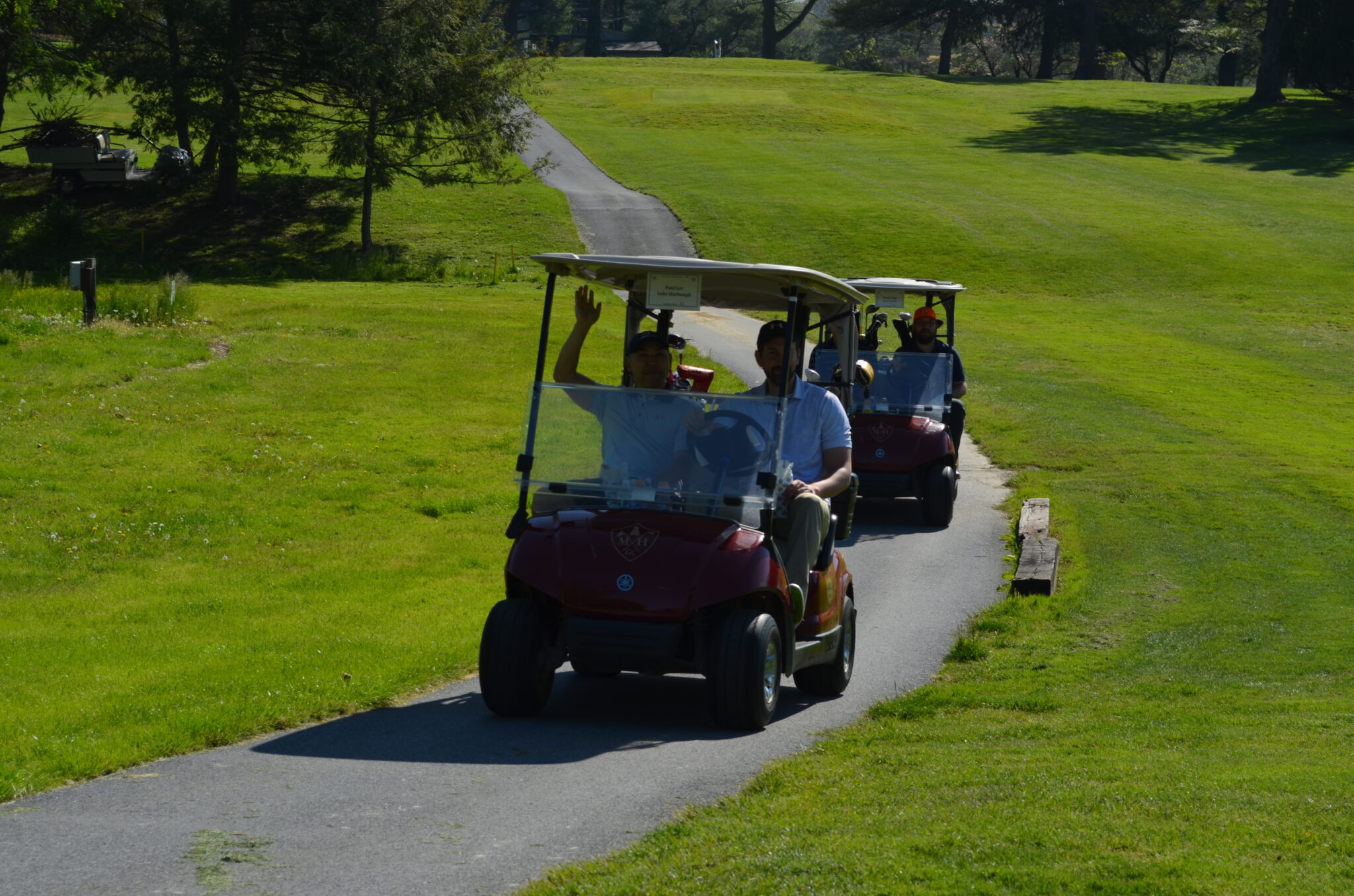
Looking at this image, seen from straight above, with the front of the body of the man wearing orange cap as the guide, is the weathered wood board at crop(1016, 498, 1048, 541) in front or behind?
in front

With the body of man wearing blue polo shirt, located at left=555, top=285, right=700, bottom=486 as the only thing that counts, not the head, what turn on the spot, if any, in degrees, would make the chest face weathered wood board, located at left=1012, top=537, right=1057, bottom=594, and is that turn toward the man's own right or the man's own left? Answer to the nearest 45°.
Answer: approximately 135° to the man's own left

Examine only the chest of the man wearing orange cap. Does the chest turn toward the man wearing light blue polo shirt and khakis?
yes

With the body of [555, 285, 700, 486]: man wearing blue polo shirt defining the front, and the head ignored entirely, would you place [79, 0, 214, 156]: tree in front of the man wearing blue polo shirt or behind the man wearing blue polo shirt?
behind

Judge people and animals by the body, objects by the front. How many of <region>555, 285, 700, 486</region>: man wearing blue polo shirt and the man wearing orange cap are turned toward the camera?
2

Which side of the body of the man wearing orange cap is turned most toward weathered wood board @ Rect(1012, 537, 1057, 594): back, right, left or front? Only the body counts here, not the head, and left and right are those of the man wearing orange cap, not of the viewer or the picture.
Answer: front

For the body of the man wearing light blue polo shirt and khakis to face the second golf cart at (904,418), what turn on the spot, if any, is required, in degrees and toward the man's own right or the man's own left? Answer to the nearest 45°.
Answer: approximately 135° to the man's own right

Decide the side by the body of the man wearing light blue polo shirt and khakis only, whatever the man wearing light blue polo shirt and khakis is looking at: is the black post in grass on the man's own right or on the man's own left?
on the man's own right

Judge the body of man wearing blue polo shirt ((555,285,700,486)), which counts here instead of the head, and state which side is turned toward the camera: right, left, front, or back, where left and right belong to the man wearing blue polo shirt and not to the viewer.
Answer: front
